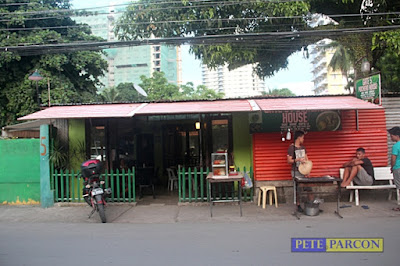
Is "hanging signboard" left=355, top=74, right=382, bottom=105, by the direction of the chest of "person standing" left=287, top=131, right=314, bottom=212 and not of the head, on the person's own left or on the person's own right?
on the person's own left

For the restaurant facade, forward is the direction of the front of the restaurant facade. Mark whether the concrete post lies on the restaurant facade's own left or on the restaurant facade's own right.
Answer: on the restaurant facade's own right

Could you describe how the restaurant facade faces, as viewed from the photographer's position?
facing the viewer

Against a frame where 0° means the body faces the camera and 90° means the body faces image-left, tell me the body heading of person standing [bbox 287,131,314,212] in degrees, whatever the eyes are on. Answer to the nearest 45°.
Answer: approximately 315°

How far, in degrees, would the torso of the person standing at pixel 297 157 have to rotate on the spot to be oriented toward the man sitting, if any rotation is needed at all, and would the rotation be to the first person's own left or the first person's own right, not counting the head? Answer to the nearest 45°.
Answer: approximately 90° to the first person's own left

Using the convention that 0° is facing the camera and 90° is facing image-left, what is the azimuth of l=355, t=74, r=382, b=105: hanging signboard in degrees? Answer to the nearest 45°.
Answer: approximately 45°
